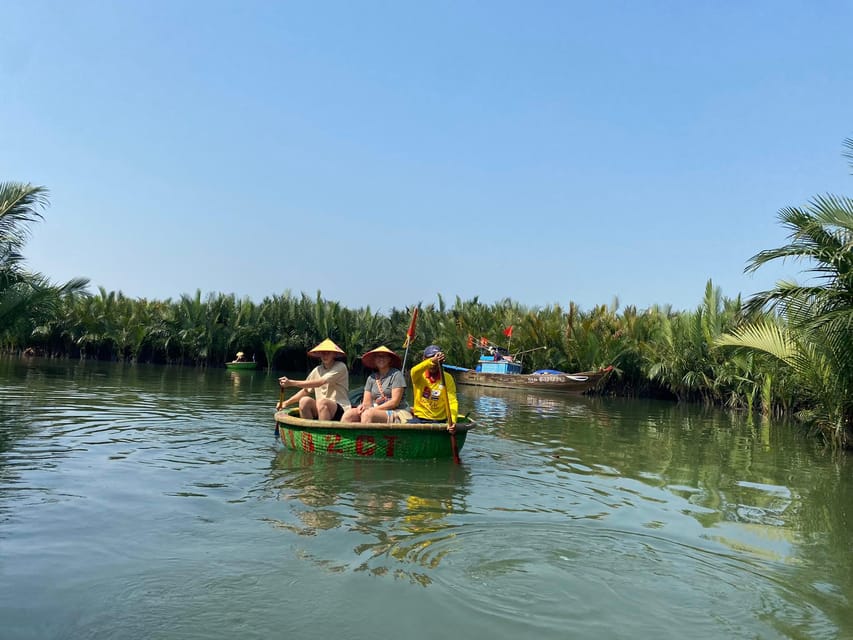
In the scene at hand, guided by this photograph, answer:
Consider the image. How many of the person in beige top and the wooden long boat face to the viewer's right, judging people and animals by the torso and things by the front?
1

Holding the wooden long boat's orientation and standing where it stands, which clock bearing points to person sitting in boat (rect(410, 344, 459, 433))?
The person sitting in boat is roughly at 3 o'clock from the wooden long boat.

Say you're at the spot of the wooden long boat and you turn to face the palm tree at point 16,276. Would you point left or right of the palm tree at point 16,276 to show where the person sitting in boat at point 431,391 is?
left

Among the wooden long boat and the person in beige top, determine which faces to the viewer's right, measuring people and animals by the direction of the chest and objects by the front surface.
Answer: the wooden long boat

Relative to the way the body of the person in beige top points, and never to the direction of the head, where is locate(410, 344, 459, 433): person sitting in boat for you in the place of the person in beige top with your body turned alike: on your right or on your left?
on your left

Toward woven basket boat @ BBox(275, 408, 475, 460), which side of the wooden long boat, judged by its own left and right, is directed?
right

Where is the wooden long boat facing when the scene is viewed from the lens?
facing to the right of the viewer

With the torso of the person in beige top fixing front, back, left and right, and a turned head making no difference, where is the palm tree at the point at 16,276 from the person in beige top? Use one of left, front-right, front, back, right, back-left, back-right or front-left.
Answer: right

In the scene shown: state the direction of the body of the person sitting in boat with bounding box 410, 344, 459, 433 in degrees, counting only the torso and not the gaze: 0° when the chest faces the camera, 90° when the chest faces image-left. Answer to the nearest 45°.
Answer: approximately 315°

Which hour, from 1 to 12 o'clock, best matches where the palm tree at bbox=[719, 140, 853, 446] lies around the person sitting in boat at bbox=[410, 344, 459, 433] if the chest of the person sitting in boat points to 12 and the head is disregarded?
The palm tree is roughly at 10 o'clock from the person sitting in boat.

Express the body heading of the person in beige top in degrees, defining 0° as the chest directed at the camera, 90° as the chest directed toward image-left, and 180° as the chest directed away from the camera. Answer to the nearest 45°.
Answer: approximately 45°
